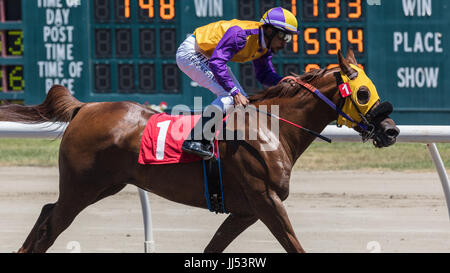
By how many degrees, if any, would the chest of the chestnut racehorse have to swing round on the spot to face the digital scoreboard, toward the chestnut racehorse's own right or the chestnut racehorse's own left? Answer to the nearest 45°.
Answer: approximately 90° to the chestnut racehorse's own left

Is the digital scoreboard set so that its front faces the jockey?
yes

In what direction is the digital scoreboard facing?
toward the camera

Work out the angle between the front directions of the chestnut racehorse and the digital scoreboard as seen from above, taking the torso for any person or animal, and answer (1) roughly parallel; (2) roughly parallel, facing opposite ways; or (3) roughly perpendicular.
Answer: roughly perpendicular

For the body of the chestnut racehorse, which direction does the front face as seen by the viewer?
to the viewer's right

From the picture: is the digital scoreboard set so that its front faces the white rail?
yes

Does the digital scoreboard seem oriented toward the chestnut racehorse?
yes

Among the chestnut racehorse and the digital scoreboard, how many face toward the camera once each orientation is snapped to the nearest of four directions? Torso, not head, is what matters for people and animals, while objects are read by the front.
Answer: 1
